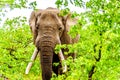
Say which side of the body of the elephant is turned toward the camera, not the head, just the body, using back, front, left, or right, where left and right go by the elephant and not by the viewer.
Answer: front
